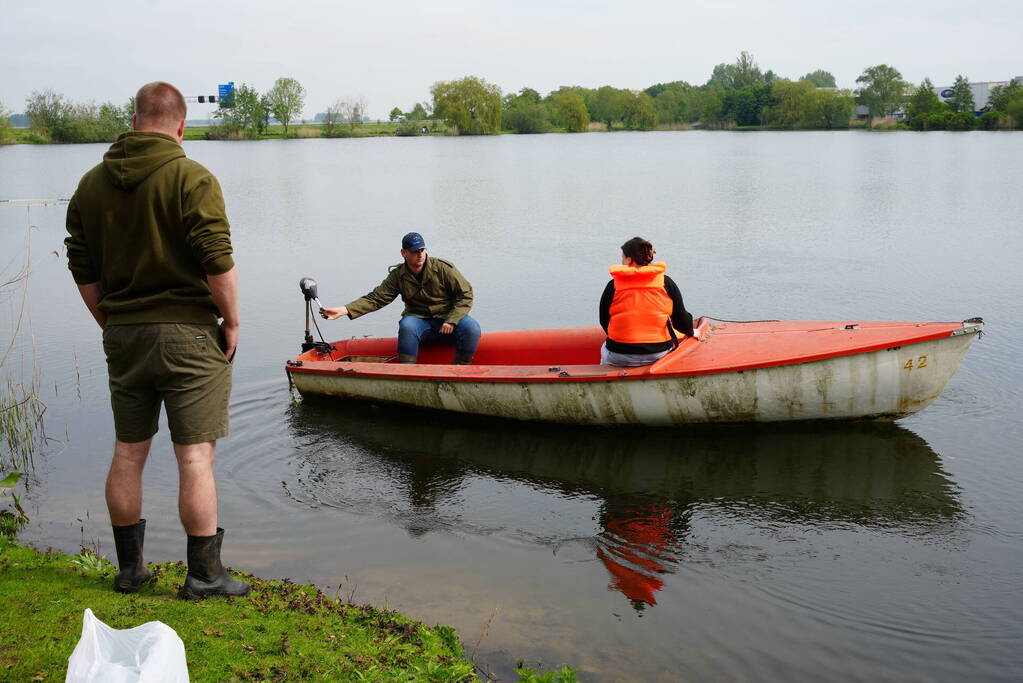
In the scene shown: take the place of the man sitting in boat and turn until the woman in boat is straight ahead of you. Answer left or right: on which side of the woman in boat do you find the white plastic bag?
right

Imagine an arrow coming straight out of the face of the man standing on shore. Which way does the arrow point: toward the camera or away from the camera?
away from the camera

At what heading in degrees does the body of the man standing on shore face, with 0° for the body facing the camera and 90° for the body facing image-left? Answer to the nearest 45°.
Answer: approximately 180°

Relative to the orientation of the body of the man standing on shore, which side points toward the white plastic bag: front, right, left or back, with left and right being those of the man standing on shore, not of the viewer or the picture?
back

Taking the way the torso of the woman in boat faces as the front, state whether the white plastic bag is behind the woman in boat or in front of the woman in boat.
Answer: behind

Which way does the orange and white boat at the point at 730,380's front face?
to the viewer's right

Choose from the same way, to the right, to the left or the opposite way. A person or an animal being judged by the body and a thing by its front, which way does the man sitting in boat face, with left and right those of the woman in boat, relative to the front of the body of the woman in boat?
the opposite way

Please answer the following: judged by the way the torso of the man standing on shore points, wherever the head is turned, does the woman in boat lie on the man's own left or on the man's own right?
on the man's own right

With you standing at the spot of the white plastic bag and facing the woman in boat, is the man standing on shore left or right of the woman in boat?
left

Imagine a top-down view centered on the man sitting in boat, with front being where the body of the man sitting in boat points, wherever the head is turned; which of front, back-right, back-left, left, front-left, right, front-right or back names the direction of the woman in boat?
front-left

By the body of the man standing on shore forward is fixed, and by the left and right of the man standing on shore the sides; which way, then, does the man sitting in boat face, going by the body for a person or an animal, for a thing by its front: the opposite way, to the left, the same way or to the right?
the opposite way

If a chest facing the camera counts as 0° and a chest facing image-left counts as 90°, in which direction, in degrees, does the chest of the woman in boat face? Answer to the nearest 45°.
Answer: approximately 180°

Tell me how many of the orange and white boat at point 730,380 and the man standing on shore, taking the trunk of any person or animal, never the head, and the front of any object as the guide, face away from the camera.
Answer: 1
